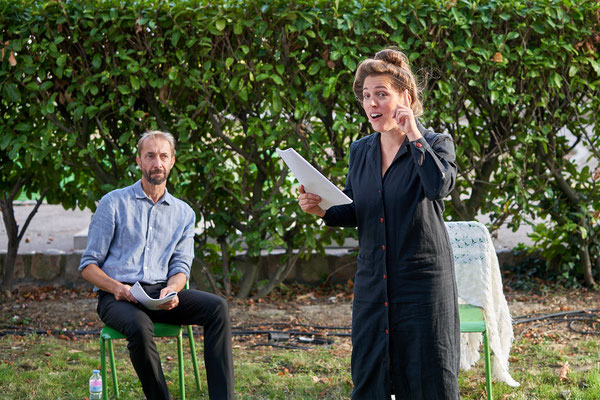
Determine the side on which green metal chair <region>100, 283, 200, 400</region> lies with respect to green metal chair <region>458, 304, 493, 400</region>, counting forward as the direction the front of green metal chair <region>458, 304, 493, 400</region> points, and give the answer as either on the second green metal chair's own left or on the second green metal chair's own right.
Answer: on the second green metal chair's own right

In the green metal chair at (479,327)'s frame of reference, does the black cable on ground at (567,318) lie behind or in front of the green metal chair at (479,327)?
behind

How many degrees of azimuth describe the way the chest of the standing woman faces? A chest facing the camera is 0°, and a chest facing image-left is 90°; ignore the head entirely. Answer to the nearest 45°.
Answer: approximately 45°

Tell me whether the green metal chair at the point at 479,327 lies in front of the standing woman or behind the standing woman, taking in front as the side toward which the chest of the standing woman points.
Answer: behind

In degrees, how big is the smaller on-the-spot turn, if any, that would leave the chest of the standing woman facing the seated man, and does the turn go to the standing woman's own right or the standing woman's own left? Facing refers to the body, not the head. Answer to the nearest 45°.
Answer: approximately 90° to the standing woman's own right

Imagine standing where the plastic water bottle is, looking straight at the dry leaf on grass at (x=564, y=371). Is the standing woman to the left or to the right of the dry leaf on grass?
right
